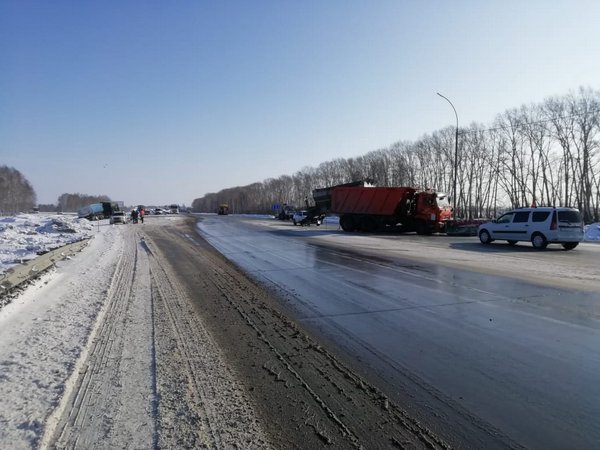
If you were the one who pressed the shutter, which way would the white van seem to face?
facing away from the viewer and to the left of the viewer

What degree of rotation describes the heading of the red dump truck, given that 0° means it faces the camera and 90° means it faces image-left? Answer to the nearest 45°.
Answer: approximately 315°

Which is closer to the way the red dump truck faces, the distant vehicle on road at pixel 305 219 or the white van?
the white van

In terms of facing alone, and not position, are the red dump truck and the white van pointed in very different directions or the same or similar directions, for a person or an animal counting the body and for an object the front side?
very different directions

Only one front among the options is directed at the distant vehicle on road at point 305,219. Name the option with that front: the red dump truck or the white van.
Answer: the white van

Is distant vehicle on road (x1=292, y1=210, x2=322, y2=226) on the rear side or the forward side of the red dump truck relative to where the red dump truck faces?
on the rear side

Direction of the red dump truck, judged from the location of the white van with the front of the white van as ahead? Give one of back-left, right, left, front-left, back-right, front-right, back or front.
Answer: front

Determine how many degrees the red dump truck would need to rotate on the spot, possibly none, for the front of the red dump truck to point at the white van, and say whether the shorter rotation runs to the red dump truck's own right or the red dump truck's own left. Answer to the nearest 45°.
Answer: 0° — it already faces it
